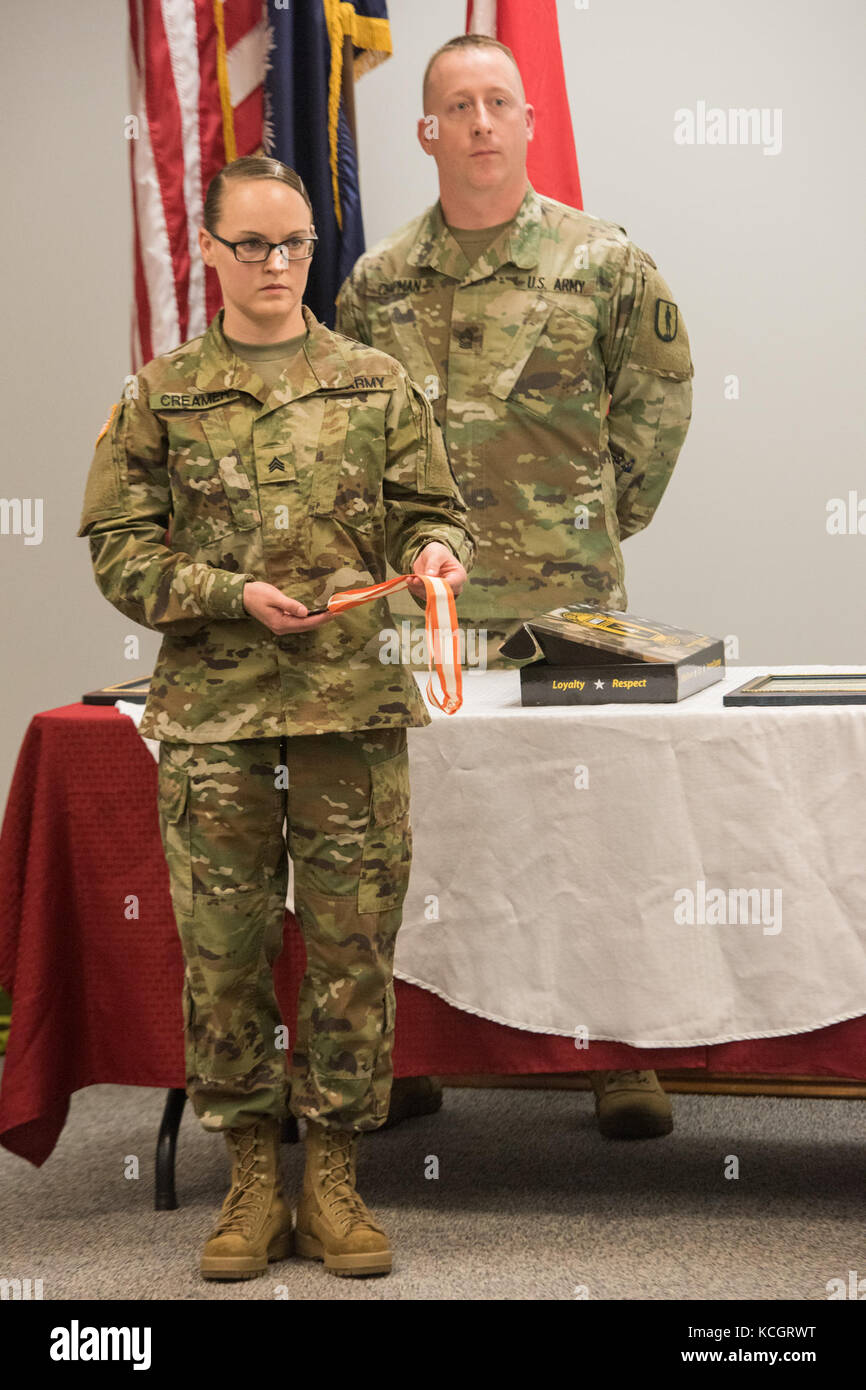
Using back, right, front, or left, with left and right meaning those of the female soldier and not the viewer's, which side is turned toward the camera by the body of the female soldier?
front

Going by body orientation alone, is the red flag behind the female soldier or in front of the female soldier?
behind

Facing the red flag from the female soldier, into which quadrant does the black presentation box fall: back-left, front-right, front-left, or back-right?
front-right

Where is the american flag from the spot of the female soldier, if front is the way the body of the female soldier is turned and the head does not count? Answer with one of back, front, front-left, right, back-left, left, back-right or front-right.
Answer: back

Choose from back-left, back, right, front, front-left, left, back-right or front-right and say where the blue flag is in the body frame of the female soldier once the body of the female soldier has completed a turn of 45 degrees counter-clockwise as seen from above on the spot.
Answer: back-left
